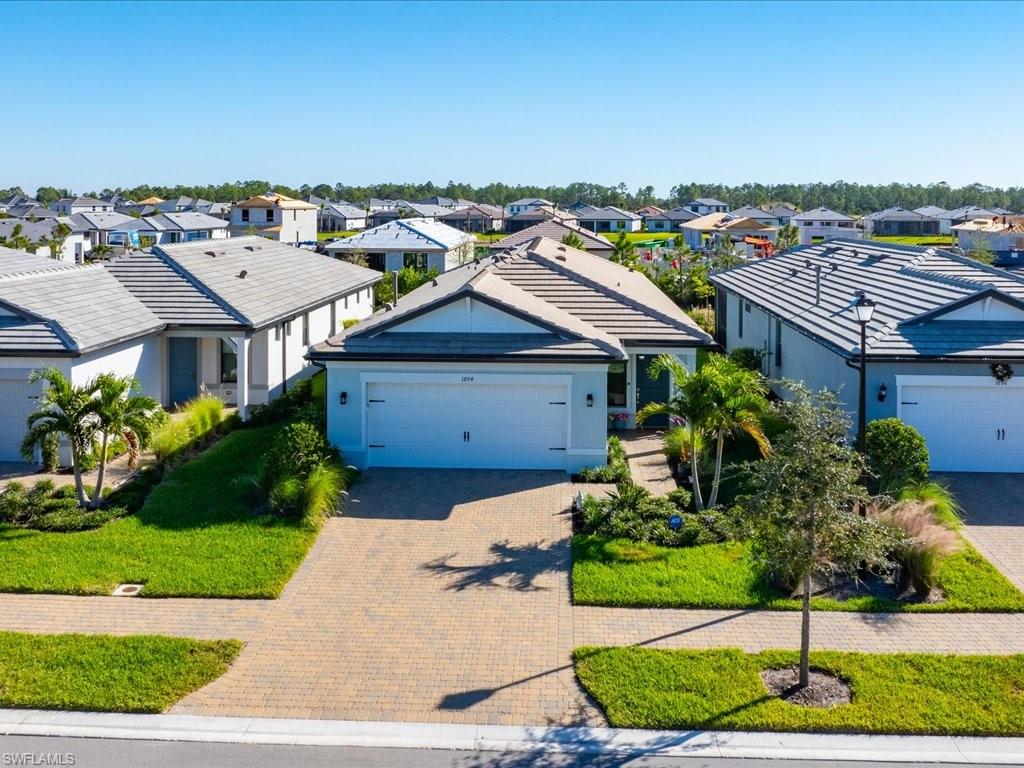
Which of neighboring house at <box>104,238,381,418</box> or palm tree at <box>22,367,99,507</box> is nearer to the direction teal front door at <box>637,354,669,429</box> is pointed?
the palm tree

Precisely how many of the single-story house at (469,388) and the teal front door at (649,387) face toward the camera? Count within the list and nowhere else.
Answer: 2

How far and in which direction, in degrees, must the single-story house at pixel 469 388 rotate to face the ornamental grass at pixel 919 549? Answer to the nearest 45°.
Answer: approximately 45° to its left

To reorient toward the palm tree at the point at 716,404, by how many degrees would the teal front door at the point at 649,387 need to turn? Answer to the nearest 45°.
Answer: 0° — it already faces it

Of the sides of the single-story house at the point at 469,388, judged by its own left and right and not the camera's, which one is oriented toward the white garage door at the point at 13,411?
right

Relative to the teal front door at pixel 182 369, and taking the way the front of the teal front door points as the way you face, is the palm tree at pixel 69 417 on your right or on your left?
on your right

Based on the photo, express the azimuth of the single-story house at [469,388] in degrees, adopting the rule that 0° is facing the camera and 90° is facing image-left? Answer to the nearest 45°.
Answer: approximately 0°

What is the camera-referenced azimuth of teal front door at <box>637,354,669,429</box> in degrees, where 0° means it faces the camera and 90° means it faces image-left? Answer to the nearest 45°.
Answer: approximately 0°

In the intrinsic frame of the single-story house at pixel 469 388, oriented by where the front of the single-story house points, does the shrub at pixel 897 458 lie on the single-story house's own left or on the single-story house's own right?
on the single-story house's own left
